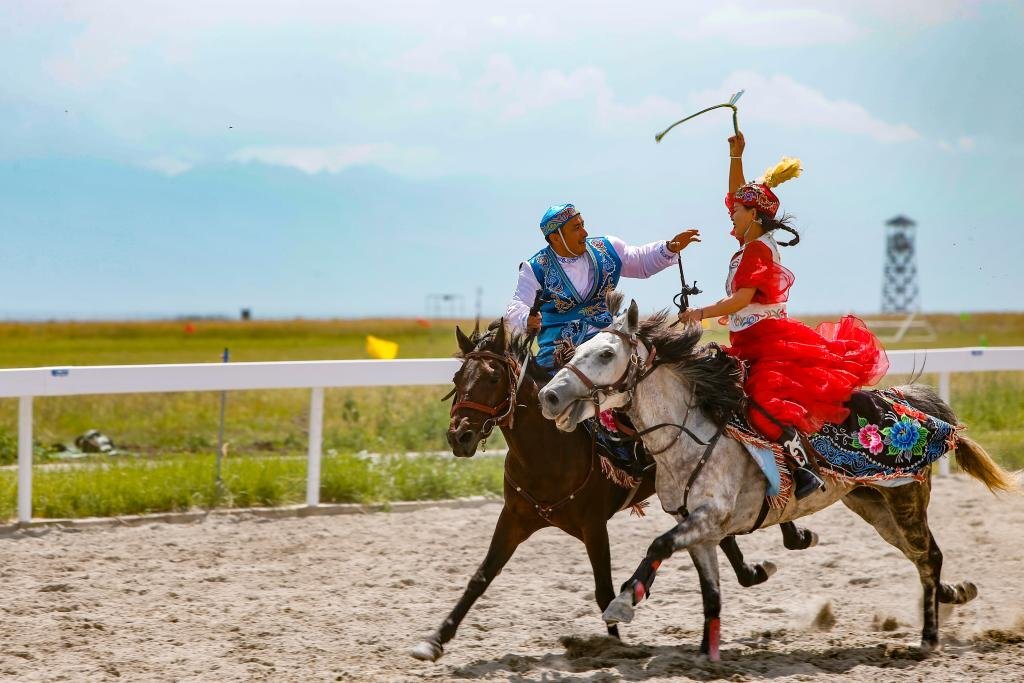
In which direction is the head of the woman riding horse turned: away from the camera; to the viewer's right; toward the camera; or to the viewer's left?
to the viewer's left

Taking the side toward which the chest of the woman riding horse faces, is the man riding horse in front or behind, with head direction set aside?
in front

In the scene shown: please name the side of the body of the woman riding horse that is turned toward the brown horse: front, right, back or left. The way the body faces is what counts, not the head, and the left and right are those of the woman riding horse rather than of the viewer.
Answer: front

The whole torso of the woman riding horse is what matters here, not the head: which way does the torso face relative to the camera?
to the viewer's left

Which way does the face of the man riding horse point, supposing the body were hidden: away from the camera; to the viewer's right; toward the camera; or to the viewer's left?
to the viewer's right

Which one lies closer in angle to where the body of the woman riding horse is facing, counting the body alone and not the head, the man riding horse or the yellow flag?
the man riding horse

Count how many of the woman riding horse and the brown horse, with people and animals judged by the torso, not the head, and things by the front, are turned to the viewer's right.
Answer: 0

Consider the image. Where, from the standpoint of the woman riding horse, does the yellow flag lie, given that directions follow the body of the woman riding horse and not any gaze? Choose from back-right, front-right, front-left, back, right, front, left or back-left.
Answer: front-right
